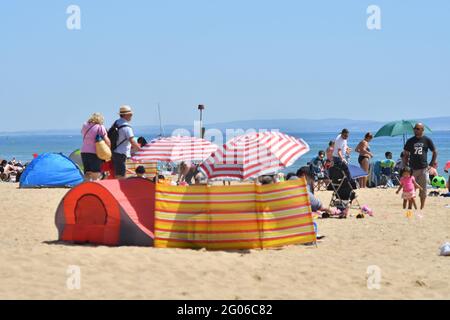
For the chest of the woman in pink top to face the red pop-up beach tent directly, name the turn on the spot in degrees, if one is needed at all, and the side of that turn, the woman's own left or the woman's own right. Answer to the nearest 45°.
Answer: approximately 135° to the woman's own right

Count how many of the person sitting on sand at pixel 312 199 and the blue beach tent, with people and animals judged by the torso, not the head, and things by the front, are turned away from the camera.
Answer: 1

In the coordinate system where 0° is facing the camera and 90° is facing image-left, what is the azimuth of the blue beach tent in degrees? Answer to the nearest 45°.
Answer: approximately 180°

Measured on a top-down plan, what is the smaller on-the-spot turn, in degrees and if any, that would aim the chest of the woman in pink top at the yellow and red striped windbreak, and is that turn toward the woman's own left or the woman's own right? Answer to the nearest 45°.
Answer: approximately 90° to the woman's own right

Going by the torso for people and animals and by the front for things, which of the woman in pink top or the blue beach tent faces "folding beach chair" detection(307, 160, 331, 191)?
the woman in pink top

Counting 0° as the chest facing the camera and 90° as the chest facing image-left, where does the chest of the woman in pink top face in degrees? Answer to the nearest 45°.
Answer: approximately 225°

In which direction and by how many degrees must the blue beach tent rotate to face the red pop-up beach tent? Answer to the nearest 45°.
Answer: approximately 180°

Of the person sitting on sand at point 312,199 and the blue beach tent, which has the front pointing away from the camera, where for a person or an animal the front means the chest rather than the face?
the blue beach tent
